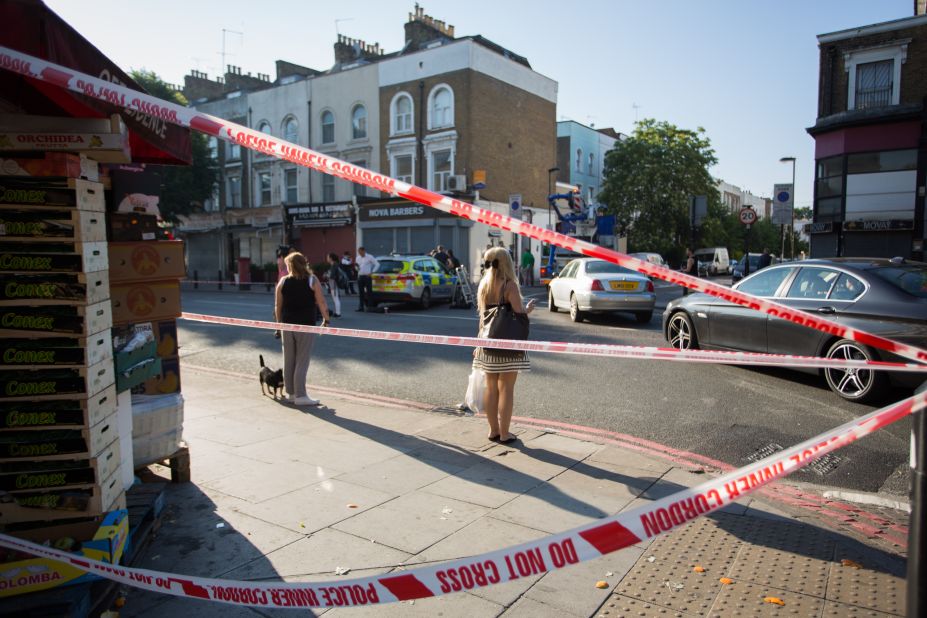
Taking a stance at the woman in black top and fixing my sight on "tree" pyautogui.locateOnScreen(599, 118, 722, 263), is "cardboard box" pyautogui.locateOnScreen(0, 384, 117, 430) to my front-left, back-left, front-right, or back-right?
back-right

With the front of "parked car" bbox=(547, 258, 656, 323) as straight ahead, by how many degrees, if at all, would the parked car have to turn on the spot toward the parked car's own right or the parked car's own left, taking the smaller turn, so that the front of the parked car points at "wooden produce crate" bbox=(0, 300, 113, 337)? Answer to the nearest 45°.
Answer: approximately 135° to the parked car's own left

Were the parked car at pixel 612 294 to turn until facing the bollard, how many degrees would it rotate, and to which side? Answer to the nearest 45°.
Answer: approximately 135° to its left

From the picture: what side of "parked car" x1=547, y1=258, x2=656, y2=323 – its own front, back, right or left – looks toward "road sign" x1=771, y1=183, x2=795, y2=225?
right

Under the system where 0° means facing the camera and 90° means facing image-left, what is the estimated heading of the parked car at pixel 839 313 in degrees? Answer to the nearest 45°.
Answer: approximately 135°

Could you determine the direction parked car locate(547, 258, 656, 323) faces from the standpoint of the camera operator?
facing away from the viewer and to the left of the viewer

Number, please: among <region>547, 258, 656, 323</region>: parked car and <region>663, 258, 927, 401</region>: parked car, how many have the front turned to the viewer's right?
0

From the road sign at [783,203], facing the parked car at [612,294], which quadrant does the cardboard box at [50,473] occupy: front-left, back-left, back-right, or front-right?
front-left

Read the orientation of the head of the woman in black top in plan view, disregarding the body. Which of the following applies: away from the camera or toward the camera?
away from the camera

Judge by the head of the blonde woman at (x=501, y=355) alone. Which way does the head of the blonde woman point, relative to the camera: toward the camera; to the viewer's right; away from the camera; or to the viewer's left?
away from the camera
